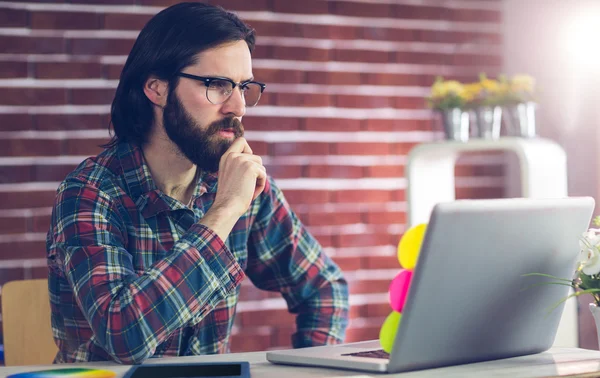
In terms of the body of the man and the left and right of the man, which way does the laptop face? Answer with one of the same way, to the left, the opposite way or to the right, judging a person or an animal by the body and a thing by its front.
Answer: the opposite way

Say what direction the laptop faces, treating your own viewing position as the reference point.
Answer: facing away from the viewer and to the left of the viewer

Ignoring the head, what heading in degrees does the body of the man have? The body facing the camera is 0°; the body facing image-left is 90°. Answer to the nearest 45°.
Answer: approximately 315°

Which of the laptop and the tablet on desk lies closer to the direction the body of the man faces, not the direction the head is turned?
the laptop
